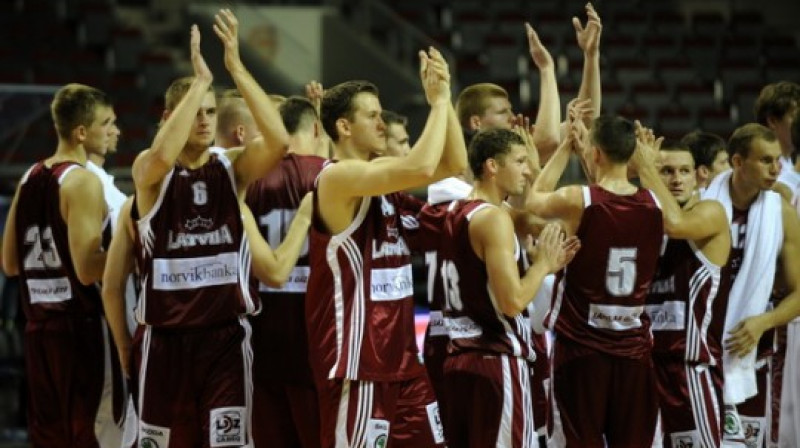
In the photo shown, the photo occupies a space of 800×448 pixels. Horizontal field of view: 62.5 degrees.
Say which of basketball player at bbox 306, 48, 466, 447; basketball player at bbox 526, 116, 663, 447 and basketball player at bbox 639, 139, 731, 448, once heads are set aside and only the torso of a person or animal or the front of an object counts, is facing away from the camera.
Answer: basketball player at bbox 526, 116, 663, 447

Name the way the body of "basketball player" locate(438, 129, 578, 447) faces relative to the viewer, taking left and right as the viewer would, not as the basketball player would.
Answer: facing away from the viewer and to the right of the viewer

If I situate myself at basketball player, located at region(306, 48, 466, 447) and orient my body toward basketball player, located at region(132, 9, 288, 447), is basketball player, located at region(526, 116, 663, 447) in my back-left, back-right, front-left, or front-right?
back-right

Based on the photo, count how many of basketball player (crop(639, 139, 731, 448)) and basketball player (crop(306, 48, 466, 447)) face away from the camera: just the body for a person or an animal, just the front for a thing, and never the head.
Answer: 0

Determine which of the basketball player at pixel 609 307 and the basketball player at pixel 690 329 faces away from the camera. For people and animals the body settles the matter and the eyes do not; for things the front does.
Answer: the basketball player at pixel 609 307

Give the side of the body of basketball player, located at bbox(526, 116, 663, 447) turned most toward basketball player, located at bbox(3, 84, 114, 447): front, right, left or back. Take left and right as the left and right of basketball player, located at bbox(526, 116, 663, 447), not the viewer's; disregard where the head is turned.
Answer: left

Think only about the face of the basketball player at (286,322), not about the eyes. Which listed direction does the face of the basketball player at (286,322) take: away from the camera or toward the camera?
away from the camera

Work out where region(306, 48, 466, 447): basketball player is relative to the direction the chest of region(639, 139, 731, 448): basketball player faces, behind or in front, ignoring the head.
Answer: in front

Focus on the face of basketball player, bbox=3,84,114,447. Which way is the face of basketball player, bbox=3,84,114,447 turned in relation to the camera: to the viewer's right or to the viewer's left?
to the viewer's right

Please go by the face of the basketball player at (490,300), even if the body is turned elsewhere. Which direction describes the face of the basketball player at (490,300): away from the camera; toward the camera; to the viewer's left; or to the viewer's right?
to the viewer's right

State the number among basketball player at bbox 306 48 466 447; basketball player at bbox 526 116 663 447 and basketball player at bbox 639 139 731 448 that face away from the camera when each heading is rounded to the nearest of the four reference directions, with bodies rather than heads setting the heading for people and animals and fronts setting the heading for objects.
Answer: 1

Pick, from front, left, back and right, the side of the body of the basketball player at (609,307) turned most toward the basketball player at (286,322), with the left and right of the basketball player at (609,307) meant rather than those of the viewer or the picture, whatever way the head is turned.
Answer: left

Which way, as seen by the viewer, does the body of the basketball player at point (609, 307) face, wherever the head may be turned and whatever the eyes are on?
away from the camera

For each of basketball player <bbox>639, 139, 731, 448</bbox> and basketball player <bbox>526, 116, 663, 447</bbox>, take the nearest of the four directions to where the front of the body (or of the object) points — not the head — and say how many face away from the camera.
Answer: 1
